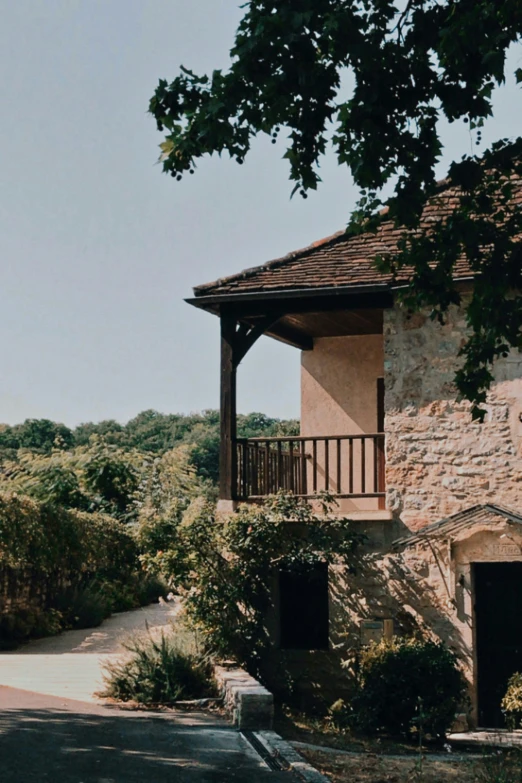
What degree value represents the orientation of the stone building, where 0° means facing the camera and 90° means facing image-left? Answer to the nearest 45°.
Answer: approximately 0°

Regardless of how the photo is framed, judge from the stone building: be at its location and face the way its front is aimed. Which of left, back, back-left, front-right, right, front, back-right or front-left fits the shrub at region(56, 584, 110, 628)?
back-right

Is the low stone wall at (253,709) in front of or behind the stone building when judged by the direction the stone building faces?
in front

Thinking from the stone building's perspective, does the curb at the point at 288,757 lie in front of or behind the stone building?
in front

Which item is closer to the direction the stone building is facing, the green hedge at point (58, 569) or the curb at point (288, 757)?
the curb
